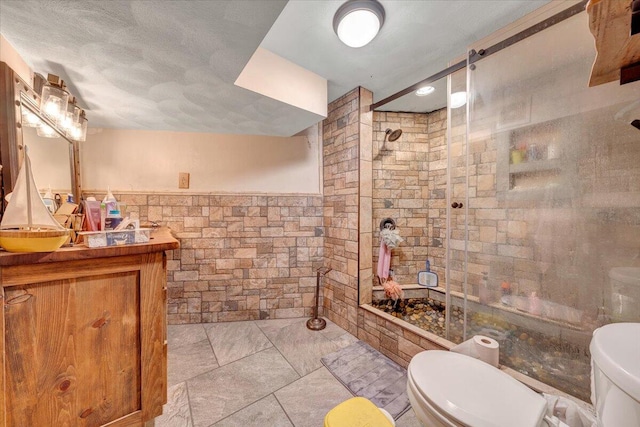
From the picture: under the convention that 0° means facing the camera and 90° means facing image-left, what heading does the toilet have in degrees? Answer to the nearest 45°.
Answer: approximately 135°

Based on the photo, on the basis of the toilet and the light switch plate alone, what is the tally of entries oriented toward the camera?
1

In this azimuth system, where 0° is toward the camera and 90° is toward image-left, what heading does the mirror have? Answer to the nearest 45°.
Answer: approximately 315°

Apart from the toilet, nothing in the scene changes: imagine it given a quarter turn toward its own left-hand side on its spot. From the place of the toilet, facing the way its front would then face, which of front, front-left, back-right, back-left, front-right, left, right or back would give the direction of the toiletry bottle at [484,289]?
back-right

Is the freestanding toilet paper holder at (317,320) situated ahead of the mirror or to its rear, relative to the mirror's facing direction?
ahead

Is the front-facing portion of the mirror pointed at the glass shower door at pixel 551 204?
yes

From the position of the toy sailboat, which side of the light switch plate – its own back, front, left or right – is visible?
front

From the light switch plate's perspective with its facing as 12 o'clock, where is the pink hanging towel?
The pink hanging towel is roughly at 10 o'clock from the light switch plate.

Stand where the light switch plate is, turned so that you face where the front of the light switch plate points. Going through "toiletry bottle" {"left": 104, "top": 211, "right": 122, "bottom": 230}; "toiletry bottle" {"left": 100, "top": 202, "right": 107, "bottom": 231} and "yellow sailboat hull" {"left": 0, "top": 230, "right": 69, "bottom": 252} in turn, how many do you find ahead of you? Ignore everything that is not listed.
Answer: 3

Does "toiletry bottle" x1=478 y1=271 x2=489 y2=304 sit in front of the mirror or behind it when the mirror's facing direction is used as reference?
in front

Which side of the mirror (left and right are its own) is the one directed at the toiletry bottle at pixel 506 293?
front

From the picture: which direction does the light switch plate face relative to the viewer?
toward the camera

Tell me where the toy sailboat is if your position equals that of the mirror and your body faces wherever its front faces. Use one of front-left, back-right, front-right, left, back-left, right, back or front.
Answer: front-right
